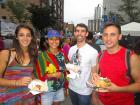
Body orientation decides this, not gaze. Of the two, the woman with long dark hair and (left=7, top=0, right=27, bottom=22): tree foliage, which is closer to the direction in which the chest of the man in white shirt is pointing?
the woman with long dark hair

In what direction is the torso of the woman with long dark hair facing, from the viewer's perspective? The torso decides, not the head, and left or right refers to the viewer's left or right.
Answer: facing the viewer and to the right of the viewer

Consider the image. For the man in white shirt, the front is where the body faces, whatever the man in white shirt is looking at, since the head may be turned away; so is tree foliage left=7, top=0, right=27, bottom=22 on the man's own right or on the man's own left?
on the man's own right

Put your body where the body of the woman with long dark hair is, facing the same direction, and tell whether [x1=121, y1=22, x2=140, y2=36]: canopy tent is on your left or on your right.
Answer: on your left

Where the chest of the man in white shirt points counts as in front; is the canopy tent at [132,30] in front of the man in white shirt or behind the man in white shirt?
behind

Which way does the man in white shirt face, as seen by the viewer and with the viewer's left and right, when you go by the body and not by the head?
facing the viewer and to the left of the viewer

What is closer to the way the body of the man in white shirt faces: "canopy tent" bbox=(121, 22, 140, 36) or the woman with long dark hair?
the woman with long dark hair

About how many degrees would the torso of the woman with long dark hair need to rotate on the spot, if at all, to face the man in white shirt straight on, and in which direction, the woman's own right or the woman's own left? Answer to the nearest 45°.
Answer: approximately 90° to the woman's own left

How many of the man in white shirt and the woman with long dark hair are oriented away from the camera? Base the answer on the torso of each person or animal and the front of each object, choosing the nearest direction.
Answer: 0

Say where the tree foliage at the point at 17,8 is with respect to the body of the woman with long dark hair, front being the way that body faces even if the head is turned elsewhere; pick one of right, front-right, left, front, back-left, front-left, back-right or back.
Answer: back-left
